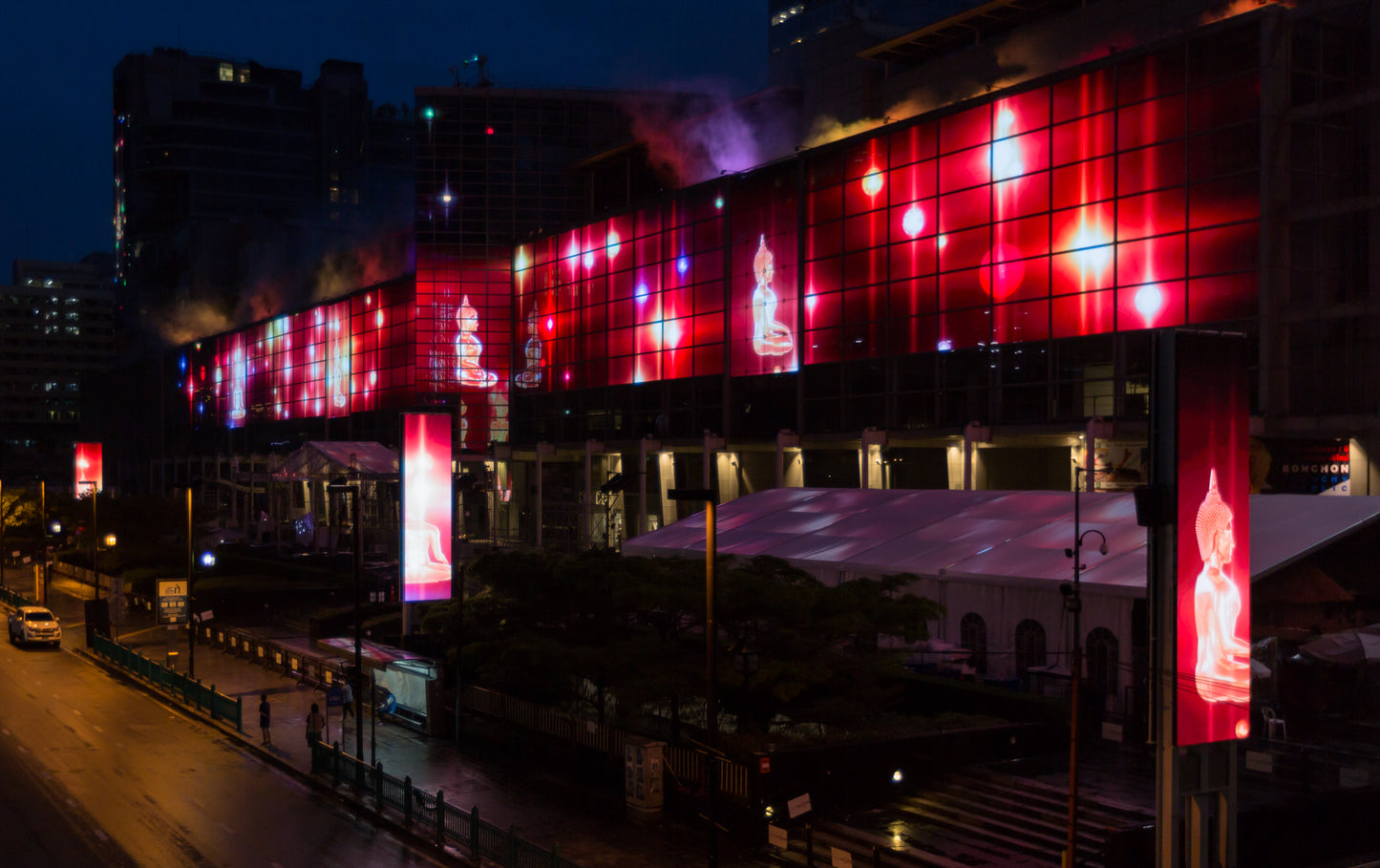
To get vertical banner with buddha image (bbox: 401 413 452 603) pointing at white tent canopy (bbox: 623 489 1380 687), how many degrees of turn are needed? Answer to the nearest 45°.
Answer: approximately 45° to its left

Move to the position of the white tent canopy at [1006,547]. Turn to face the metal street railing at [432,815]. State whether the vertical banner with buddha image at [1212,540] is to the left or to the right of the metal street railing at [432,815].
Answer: left

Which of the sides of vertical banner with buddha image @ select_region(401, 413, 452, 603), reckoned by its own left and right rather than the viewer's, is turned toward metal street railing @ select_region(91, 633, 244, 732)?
right

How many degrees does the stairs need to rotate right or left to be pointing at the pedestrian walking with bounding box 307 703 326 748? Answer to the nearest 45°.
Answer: approximately 45° to its right

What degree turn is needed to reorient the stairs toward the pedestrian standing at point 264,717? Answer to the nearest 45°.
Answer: approximately 45° to its right

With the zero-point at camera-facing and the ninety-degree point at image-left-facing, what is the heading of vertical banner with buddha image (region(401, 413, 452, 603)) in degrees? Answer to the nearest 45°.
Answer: approximately 0°

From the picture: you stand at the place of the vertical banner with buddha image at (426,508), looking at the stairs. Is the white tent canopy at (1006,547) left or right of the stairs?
left

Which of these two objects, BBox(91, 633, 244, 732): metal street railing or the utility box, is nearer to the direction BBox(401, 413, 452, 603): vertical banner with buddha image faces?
the utility box

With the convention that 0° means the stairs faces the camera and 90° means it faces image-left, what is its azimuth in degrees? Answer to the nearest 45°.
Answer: approximately 45°

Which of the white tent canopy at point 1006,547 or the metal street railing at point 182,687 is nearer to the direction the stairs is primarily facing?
the metal street railing
